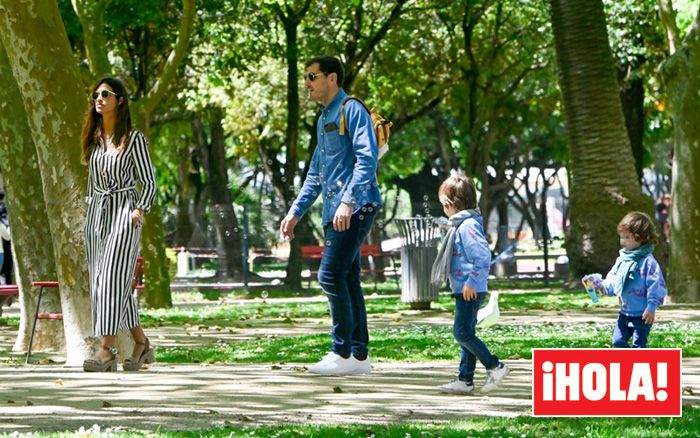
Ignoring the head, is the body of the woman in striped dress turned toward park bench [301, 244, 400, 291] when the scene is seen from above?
no

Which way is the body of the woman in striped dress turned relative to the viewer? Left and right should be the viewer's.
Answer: facing the viewer and to the left of the viewer

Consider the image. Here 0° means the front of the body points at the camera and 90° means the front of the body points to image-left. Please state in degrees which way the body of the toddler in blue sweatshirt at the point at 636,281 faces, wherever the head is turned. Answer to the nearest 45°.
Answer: approximately 45°

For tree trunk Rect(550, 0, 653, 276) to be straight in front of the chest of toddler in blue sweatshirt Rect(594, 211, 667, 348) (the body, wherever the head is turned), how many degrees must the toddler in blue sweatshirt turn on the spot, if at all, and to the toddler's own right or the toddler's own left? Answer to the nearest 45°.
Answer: approximately 135° to the toddler's own right

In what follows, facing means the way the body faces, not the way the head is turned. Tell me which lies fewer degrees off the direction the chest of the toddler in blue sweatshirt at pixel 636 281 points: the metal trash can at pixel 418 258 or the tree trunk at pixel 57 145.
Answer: the tree trunk

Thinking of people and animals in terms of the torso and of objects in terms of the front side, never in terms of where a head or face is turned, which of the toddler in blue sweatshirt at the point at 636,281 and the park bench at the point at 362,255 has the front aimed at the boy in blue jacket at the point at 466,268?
the toddler in blue sweatshirt

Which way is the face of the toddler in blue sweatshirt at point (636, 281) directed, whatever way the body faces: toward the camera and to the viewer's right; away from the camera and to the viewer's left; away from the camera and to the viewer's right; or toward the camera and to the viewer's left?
toward the camera and to the viewer's left

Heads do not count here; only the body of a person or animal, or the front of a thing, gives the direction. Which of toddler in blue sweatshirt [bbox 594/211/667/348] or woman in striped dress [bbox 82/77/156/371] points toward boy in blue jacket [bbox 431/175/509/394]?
the toddler in blue sweatshirt

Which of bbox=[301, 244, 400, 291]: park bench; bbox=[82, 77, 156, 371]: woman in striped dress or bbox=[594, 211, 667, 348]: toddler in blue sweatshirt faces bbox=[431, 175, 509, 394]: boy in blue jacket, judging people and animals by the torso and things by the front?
the toddler in blue sweatshirt

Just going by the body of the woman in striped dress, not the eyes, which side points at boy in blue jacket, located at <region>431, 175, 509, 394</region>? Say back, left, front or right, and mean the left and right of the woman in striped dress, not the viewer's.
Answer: left
